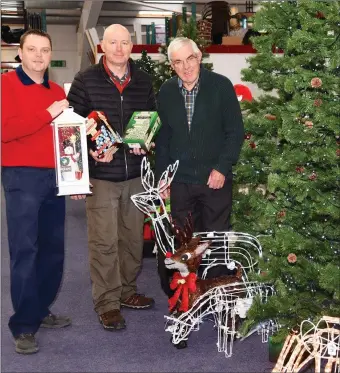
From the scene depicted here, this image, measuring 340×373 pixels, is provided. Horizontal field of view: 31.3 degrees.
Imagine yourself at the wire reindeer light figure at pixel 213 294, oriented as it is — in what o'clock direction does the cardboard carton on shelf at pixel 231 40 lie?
The cardboard carton on shelf is roughly at 3 o'clock from the wire reindeer light figure.

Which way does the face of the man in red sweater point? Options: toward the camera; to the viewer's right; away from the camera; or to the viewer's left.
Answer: toward the camera

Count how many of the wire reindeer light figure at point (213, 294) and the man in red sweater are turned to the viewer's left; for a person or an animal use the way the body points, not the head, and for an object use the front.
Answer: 1

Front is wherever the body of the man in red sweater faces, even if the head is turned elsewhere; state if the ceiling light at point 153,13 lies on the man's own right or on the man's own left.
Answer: on the man's own left

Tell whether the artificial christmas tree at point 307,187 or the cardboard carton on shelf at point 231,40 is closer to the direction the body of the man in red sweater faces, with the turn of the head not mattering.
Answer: the artificial christmas tree

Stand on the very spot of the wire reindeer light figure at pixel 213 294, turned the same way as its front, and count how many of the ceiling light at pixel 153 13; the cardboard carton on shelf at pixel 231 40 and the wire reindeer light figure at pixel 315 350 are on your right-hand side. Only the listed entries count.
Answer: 2

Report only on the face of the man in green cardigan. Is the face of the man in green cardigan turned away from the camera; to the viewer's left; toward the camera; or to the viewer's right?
toward the camera

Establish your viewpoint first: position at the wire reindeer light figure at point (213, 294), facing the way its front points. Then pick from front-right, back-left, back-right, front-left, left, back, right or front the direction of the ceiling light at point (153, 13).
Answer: right

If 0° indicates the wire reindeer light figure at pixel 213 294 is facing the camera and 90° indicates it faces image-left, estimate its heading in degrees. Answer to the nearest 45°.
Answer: approximately 90°

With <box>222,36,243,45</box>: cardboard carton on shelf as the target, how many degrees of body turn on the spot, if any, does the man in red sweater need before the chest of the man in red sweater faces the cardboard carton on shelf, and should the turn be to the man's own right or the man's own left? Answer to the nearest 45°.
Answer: approximately 90° to the man's own left
